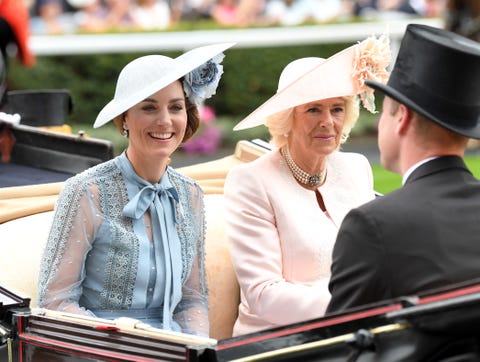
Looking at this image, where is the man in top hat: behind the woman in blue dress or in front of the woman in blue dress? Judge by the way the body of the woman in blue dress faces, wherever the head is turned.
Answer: in front

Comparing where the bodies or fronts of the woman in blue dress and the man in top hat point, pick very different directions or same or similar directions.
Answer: very different directions

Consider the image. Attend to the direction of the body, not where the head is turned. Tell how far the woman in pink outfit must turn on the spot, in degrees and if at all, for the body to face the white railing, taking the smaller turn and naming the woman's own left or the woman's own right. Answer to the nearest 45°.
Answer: approximately 135° to the woman's own left

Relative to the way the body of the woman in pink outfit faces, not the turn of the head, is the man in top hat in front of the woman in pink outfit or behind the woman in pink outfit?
in front

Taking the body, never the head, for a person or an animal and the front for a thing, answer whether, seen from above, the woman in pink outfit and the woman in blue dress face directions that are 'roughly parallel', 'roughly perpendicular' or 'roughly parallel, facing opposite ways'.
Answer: roughly parallel

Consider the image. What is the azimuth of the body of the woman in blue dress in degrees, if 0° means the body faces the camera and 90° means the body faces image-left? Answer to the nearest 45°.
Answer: approximately 315°

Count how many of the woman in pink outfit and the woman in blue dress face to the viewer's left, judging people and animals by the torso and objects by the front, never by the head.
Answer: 0

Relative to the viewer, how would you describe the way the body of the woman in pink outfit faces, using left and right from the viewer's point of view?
facing the viewer and to the right of the viewer

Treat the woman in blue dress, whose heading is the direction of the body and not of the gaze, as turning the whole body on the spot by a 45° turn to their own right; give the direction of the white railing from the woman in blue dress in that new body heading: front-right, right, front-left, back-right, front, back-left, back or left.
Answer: back

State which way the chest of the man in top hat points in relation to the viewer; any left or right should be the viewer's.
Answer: facing away from the viewer and to the left of the viewer

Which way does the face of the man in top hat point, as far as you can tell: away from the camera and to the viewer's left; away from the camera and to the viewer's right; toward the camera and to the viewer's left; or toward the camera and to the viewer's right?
away from the camera and to the viewer's left

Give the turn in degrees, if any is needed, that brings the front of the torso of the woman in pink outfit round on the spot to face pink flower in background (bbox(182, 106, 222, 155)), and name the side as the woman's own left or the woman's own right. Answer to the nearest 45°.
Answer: approximately 135° to the woman's own left

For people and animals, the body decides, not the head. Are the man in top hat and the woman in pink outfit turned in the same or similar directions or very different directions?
very different directions

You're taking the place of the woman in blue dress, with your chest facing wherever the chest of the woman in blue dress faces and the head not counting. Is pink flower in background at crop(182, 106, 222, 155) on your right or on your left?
on your left
